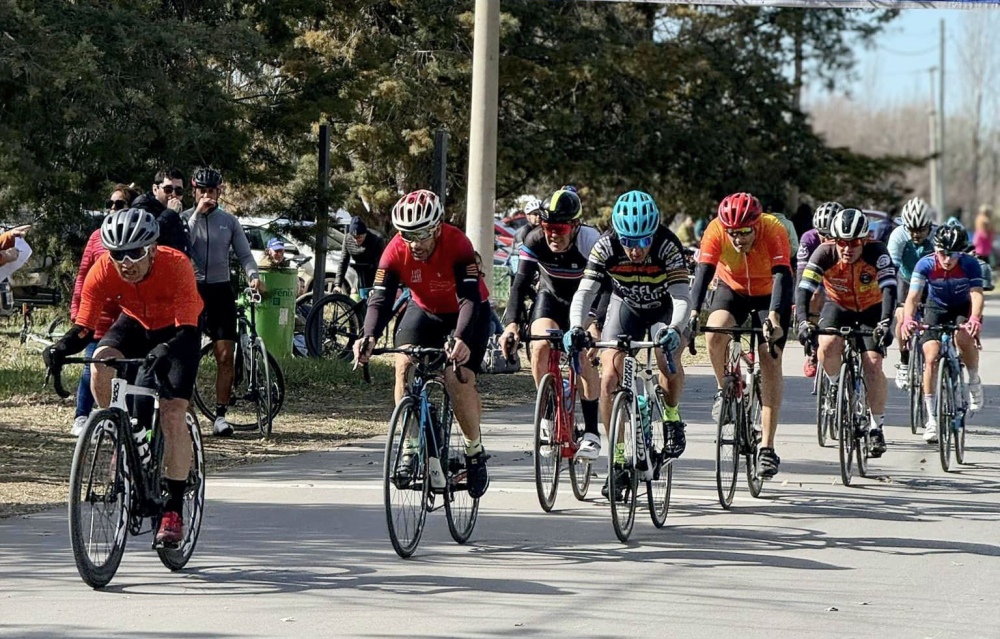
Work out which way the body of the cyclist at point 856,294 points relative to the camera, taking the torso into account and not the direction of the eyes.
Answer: toward the camera

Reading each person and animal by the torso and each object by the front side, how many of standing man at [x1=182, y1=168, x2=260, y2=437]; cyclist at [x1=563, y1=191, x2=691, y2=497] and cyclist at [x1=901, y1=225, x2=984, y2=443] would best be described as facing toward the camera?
3

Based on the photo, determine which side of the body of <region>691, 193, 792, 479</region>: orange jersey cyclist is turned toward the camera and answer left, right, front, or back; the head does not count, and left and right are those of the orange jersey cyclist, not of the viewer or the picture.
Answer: front

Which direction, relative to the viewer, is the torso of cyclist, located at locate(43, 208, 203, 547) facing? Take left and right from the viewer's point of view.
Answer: facing the viewer and to the left of the viewer

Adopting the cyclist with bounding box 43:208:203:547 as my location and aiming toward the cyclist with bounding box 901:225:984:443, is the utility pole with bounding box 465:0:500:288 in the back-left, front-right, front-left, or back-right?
front-left

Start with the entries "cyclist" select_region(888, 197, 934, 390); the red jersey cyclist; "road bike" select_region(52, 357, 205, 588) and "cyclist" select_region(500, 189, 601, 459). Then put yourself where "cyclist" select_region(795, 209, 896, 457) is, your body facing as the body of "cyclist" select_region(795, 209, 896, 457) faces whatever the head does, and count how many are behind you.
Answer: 1

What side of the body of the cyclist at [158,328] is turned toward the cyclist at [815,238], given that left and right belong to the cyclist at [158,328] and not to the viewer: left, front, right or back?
back

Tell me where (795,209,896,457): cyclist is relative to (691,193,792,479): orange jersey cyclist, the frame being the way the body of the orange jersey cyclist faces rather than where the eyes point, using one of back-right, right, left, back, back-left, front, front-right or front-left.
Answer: back-left

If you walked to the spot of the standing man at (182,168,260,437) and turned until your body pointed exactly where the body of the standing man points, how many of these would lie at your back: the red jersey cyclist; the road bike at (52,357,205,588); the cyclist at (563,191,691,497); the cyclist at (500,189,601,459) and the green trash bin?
1

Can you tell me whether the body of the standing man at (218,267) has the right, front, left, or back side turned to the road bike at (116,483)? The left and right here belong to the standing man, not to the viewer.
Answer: front

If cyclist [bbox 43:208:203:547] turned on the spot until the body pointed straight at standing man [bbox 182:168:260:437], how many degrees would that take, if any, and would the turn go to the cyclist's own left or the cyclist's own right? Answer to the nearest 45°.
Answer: approximately 135° to the cyclist's own right

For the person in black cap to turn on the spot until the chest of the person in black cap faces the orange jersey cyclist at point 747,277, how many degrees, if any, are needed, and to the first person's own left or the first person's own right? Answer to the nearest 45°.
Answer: approximately 45° to the first person's own left

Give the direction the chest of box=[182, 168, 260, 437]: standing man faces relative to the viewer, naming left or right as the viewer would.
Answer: facing the viewer

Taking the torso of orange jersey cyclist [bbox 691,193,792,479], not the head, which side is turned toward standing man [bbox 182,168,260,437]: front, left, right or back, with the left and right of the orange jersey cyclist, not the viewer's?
right
